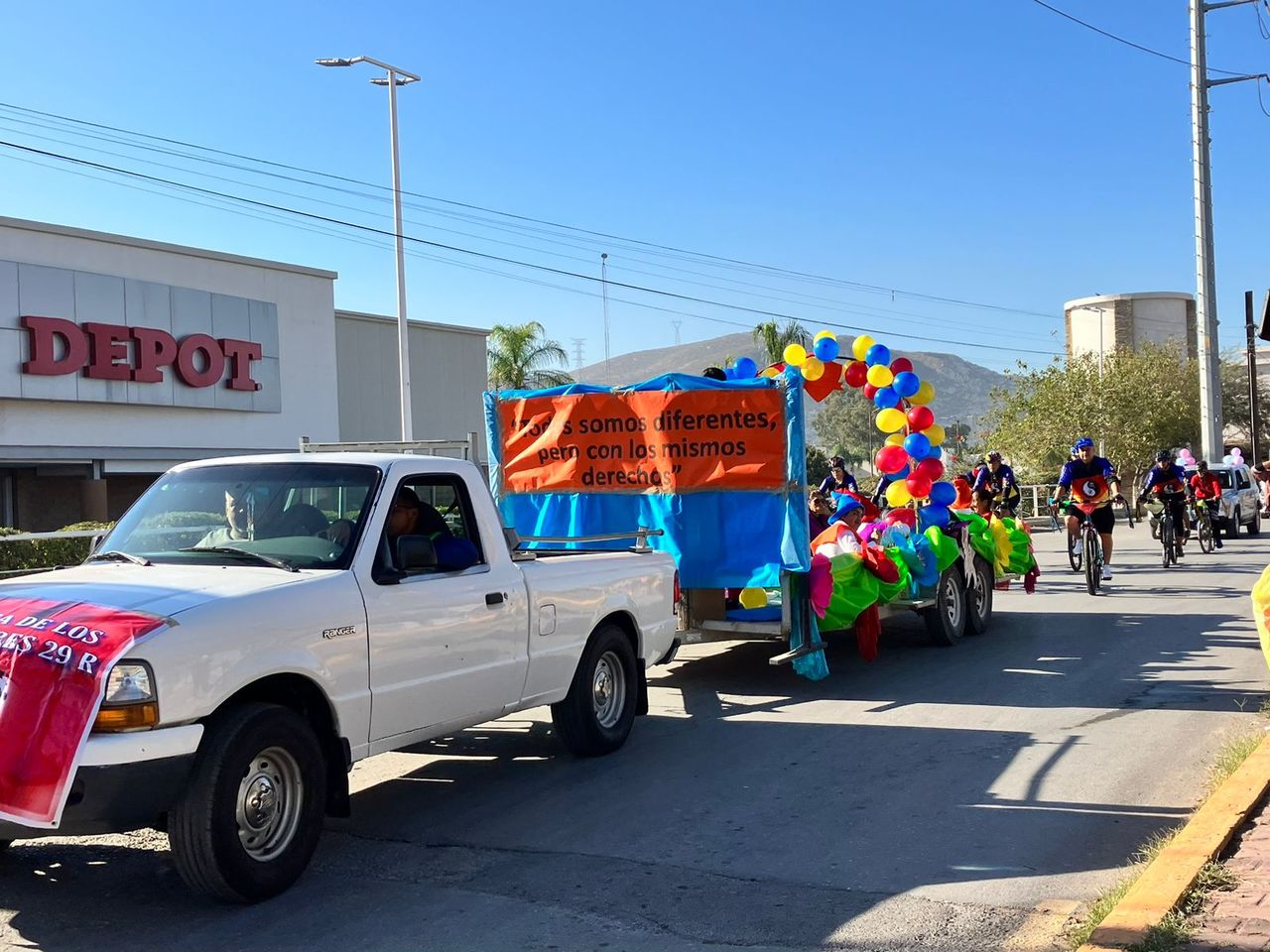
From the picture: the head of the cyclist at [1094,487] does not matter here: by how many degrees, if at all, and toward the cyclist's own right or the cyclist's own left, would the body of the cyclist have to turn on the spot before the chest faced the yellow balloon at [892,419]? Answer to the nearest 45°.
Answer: approximately 45° to the cyclist's own right

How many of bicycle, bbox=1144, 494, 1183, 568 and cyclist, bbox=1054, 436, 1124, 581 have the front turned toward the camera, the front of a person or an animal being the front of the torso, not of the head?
2

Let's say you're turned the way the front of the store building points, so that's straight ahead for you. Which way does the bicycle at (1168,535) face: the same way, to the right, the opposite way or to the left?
to the right

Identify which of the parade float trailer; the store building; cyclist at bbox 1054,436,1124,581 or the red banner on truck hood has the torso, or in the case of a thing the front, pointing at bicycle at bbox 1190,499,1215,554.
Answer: the store building

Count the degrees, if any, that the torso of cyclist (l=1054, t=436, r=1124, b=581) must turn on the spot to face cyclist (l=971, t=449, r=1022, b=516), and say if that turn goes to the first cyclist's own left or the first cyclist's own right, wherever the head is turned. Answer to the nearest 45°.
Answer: approximately 135° to the first cyclist's own right

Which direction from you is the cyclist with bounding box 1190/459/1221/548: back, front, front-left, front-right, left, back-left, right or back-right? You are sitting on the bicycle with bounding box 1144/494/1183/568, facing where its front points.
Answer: back
